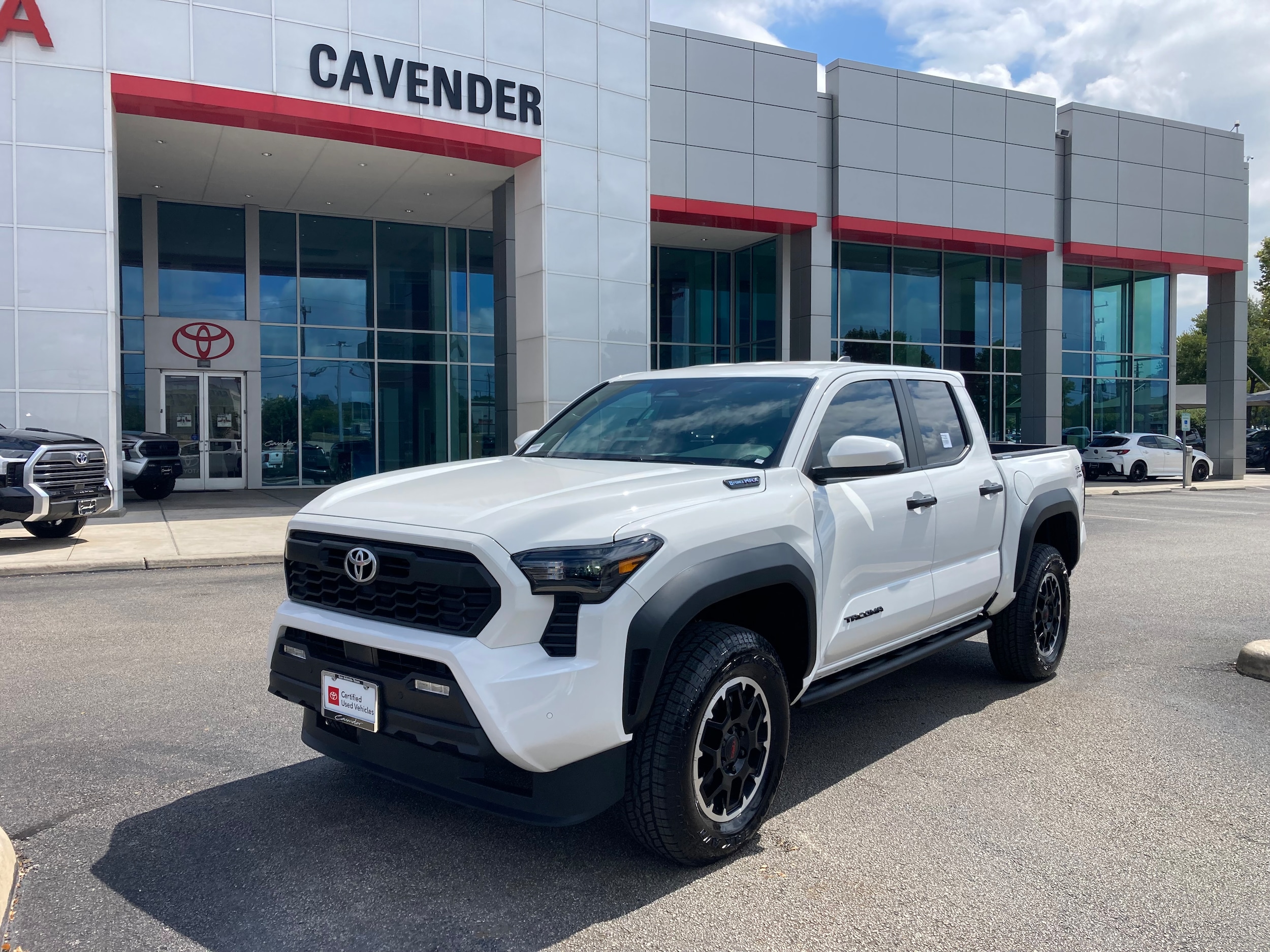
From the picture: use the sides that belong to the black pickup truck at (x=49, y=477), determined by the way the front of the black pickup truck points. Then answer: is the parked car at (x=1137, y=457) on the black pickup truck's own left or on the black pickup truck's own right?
on the black pickup truck's own left

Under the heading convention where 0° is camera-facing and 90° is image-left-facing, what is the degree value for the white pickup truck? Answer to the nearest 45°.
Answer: approximately 45°

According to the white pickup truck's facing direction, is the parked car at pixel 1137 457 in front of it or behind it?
behind

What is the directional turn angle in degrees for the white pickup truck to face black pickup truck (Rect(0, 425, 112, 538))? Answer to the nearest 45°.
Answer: approximately 90° to its right

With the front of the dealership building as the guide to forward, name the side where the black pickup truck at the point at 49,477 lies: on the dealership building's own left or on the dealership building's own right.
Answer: on the dealership building's own right

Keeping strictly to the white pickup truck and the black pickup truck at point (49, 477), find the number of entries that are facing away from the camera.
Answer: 0

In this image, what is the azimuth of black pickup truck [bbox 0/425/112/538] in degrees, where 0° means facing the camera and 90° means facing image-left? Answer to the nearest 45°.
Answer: approximately 315°

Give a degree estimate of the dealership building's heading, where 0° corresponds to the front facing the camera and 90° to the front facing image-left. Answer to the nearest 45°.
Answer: approximately 315°

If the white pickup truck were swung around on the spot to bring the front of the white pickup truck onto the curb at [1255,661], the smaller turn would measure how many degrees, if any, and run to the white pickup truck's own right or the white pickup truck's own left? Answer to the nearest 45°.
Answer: approximately 180°
